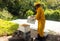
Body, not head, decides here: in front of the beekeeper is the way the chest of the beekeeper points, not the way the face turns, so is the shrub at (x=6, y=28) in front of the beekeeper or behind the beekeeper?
in front

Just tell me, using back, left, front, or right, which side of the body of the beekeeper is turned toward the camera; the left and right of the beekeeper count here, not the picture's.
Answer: left

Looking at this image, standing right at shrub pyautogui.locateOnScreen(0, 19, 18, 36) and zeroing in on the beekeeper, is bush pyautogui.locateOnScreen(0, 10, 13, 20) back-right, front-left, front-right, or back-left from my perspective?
back-left
